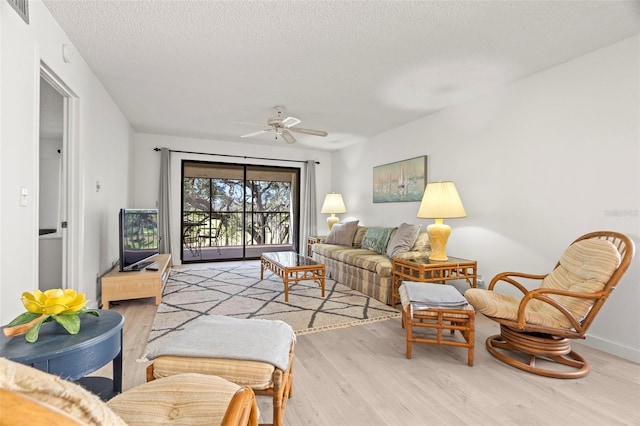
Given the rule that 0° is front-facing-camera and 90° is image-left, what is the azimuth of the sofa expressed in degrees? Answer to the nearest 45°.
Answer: approximately 45°

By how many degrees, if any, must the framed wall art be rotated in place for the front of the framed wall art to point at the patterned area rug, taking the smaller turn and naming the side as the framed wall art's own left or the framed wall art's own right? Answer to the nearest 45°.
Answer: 0° — it already faces it

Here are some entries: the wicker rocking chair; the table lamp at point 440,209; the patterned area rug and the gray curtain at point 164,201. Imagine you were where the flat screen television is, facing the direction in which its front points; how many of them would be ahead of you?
3

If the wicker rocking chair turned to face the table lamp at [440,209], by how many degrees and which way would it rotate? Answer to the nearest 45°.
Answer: approximately 90° to its right

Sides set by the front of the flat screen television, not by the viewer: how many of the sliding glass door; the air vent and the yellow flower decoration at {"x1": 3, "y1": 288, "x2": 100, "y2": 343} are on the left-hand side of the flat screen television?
1

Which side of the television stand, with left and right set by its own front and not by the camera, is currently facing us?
right

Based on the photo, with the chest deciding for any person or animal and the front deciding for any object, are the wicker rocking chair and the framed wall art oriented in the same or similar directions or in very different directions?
same or similar directions

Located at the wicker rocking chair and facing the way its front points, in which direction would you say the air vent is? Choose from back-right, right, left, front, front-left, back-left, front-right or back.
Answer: front

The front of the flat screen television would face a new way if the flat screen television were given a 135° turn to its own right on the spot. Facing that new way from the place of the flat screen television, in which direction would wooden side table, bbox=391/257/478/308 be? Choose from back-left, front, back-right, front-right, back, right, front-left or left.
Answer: back-left

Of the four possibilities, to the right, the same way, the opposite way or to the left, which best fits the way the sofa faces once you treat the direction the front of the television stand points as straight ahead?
the opposite way

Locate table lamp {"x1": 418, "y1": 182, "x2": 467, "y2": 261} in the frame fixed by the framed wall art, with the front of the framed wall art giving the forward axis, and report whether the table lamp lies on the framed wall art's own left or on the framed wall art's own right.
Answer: on the framed wall art's own left

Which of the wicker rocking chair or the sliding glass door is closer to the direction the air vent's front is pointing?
the wicker rocking chair

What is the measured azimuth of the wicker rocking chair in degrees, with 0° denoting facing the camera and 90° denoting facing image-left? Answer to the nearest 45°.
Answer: approximately 45°

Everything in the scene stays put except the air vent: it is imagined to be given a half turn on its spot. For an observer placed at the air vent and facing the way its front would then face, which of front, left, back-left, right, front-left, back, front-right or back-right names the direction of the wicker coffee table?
back-right
